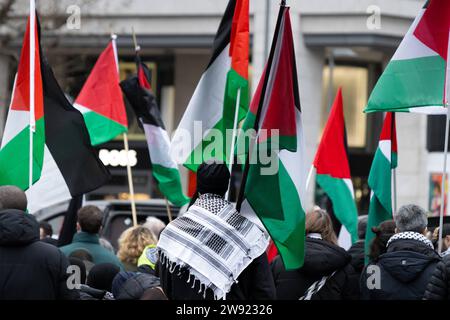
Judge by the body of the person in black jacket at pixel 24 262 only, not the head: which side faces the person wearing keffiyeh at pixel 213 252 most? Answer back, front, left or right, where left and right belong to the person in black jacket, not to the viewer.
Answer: right

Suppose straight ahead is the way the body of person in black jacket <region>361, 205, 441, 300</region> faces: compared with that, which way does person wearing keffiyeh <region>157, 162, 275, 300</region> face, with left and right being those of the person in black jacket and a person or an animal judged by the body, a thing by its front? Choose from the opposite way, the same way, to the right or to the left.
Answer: the same way

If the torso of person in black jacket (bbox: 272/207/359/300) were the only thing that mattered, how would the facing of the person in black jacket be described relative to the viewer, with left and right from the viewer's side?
facing away from the viewer

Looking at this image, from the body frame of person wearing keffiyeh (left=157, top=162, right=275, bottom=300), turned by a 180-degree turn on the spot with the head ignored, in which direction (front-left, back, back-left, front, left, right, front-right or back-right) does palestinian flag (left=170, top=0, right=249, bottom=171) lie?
back

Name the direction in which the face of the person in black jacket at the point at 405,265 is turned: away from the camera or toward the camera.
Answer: away from the camera

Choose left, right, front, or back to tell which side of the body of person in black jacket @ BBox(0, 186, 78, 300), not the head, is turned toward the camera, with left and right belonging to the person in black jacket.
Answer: back

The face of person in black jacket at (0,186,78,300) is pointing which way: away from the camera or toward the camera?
away from the camera

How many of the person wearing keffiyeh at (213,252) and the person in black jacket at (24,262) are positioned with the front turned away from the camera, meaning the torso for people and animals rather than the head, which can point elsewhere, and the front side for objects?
2

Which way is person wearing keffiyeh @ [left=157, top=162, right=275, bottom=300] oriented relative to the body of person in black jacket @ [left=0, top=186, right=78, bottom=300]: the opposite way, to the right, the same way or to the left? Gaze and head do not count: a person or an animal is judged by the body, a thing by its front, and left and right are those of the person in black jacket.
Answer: the same way

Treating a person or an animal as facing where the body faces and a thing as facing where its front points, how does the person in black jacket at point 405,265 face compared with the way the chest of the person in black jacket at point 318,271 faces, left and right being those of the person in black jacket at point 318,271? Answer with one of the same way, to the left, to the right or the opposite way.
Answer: the same way

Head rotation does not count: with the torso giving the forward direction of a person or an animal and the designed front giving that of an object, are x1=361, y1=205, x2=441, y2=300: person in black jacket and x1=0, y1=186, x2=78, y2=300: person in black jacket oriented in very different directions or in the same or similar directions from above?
same or similar directions

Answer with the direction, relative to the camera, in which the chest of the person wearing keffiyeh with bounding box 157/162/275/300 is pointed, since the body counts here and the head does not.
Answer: away from the camera

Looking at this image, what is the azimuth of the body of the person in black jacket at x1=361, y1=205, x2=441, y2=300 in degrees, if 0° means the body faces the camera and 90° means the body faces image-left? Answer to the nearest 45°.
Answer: approximately 180°

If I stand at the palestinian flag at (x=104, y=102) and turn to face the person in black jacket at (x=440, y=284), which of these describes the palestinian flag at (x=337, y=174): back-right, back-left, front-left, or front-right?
front-left

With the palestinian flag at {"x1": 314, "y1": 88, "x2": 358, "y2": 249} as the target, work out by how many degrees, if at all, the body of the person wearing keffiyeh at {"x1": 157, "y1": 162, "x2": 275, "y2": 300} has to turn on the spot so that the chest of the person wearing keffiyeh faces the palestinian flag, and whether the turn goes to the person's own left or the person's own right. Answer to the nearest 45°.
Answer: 0° — they already face it

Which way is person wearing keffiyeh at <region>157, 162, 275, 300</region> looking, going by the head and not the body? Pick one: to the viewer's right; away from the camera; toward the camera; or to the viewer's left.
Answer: away from the camera
